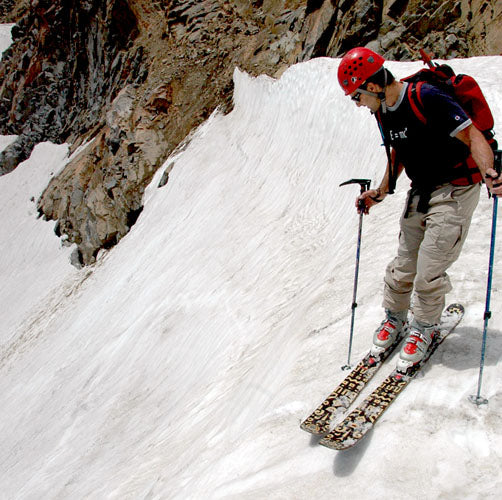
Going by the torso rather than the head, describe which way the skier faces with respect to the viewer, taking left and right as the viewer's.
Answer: facing the viewer and to the left of the viewer

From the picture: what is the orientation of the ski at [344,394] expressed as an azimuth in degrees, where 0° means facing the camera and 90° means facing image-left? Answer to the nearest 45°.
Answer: approximately 45°
